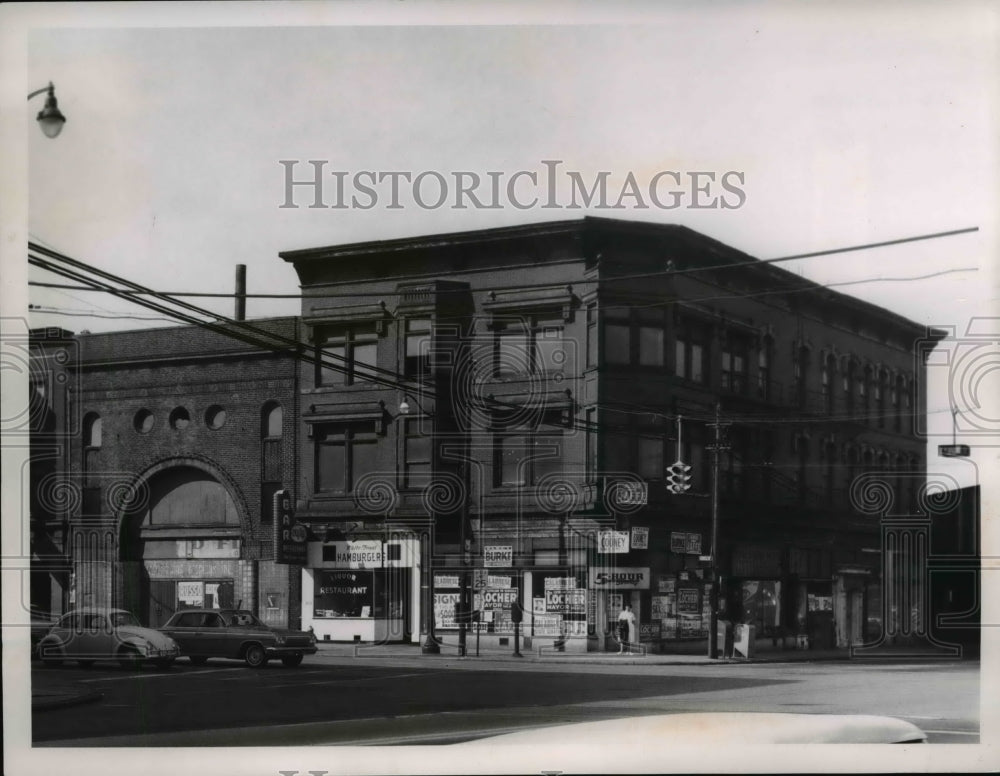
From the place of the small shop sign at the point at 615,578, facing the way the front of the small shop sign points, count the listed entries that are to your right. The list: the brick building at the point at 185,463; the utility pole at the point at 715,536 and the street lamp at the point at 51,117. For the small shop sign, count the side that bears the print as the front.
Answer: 2

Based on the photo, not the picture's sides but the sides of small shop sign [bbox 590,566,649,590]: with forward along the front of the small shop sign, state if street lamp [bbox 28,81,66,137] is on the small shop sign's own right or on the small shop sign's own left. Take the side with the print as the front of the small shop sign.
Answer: on the small shop sign's own right

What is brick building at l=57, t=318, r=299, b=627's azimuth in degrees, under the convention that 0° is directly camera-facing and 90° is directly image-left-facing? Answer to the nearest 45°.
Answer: approximately 0°

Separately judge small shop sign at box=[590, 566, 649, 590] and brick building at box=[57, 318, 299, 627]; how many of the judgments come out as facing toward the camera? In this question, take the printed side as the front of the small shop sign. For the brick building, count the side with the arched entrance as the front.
2

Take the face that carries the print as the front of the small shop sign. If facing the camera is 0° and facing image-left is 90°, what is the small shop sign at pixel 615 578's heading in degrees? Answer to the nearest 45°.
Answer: approximately 0°

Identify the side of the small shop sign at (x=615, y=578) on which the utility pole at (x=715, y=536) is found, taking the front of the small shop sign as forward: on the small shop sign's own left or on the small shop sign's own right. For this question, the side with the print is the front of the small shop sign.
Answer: on the small shop sign's own left

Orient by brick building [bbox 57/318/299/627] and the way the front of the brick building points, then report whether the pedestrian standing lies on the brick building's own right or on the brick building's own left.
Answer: on the brick building's own left
